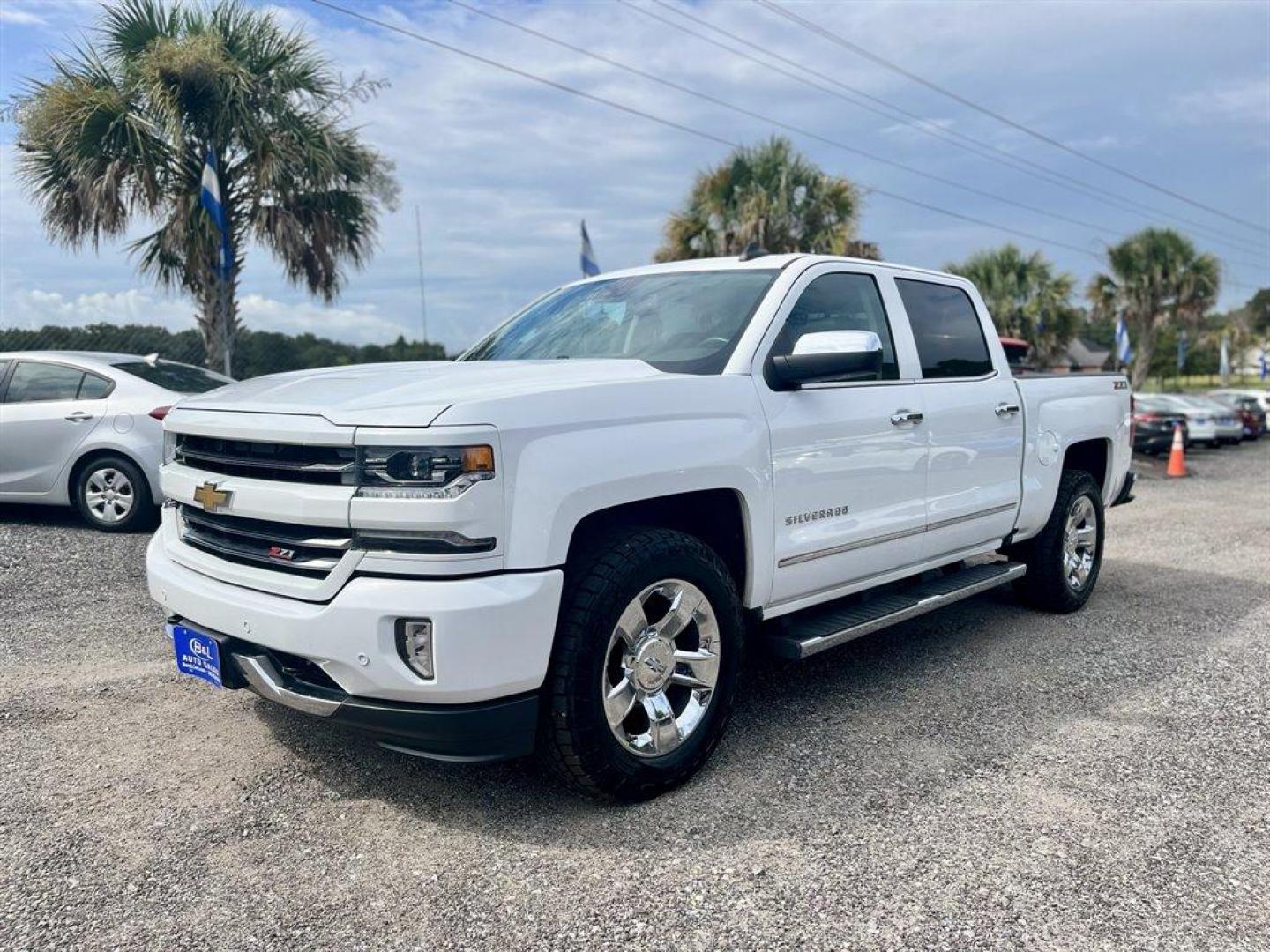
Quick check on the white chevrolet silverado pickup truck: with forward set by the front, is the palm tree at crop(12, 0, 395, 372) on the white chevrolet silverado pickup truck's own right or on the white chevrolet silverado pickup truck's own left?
on the white chevrolet silverado pickup truck's own right

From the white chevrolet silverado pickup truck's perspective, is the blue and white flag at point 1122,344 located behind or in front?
behind

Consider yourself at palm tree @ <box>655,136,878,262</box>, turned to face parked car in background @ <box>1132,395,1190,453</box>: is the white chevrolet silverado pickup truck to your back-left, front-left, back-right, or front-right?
back-right

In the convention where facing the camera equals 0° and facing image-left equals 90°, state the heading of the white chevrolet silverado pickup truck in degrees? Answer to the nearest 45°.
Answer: approximately 45°

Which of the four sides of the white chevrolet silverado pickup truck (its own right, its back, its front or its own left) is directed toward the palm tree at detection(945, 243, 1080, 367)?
back
